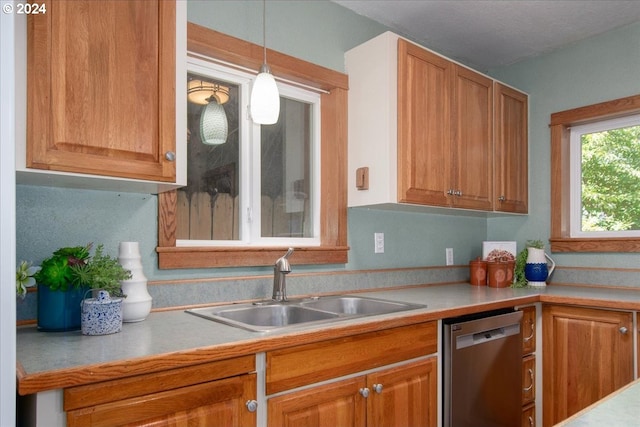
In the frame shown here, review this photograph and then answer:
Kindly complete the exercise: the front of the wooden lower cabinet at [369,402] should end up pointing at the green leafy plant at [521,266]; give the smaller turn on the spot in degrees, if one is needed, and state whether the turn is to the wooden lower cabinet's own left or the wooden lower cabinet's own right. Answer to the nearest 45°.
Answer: approximately 90° to the wooden lower cabinet's own left

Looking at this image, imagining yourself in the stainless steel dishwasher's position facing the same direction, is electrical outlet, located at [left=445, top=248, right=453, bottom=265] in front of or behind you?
behind

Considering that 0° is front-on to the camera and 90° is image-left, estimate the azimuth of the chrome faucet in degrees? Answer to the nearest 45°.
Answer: approximately 315°

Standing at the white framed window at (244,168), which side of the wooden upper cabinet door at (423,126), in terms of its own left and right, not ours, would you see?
right

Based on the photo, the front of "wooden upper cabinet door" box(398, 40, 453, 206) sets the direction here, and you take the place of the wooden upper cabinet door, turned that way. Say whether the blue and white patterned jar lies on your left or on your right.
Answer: on your right

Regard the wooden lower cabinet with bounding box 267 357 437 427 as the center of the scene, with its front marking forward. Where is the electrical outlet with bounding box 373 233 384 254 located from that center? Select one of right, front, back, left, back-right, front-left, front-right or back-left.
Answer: back-left

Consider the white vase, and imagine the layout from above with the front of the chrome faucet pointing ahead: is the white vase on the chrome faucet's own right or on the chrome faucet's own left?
on the chrome faucet's own right

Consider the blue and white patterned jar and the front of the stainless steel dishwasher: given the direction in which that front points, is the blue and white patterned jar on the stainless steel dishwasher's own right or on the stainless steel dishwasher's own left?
on the stainless steel dishwasher's own right

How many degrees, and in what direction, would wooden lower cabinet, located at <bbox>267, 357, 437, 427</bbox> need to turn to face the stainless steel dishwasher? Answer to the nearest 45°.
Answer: approximately 90° to its left

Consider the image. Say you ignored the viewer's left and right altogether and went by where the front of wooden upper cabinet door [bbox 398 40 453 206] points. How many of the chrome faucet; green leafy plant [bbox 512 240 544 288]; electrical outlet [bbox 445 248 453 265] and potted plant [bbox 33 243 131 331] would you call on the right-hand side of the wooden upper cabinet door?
2

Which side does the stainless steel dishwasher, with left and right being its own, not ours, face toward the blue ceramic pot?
right

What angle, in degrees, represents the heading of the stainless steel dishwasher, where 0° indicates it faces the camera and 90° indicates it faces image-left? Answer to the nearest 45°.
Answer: approximately 315°

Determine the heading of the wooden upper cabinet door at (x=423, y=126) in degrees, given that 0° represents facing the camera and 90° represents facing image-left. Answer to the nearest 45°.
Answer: approximately 315°
